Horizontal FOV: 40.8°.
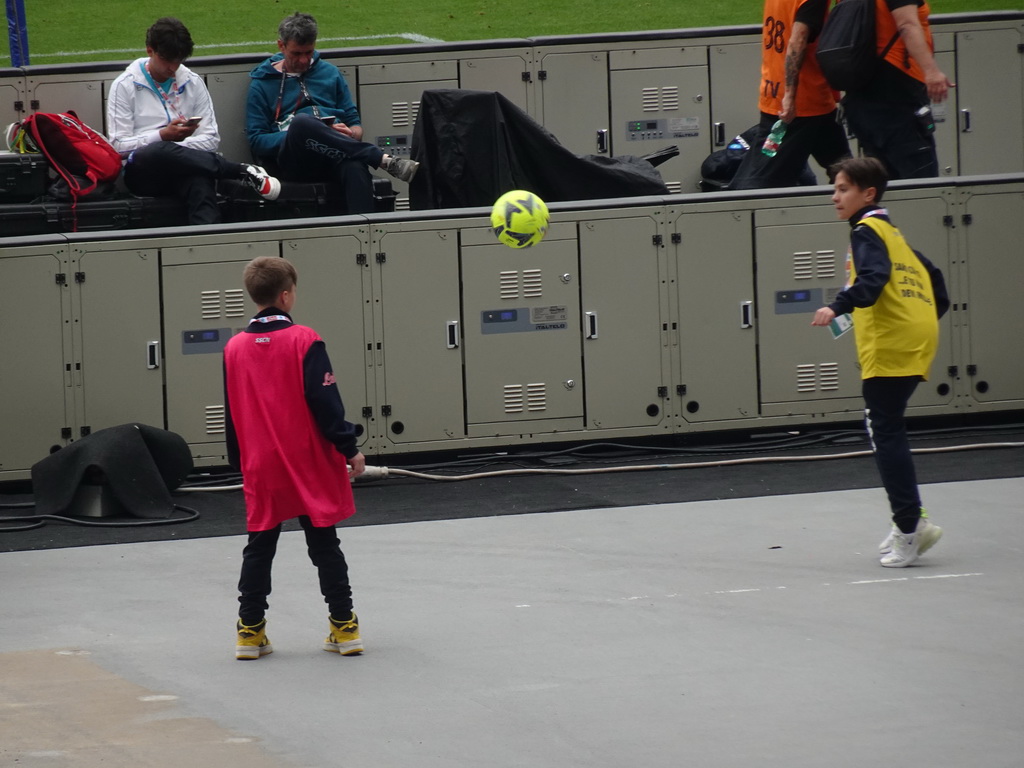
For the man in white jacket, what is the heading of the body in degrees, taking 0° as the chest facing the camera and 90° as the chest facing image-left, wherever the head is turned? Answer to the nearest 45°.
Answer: approximately 315°

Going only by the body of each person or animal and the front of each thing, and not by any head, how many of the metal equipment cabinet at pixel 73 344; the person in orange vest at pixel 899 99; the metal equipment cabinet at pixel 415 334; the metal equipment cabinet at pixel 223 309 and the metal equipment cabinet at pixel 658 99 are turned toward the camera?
4

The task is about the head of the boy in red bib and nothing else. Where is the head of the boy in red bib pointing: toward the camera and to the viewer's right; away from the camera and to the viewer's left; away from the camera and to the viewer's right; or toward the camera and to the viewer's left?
away from the camera and to the viewer's right

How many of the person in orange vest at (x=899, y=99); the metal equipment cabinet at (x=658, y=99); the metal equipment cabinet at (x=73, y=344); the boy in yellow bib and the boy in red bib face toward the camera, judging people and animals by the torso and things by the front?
2

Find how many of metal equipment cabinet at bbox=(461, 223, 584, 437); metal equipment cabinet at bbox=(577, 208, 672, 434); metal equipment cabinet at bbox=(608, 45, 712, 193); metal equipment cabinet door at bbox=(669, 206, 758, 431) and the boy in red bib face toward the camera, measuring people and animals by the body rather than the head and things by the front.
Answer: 4

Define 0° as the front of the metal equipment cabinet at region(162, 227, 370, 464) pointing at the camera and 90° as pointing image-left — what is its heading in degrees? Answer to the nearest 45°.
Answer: approximately 0°

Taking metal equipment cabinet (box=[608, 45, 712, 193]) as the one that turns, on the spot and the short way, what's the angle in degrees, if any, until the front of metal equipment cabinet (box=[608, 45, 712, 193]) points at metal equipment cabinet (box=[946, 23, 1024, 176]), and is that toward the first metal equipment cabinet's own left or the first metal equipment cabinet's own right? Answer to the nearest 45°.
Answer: approximately 90° to the first metal equipment cabinet's own left

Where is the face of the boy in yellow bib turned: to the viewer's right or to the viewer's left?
to the viewer's left
